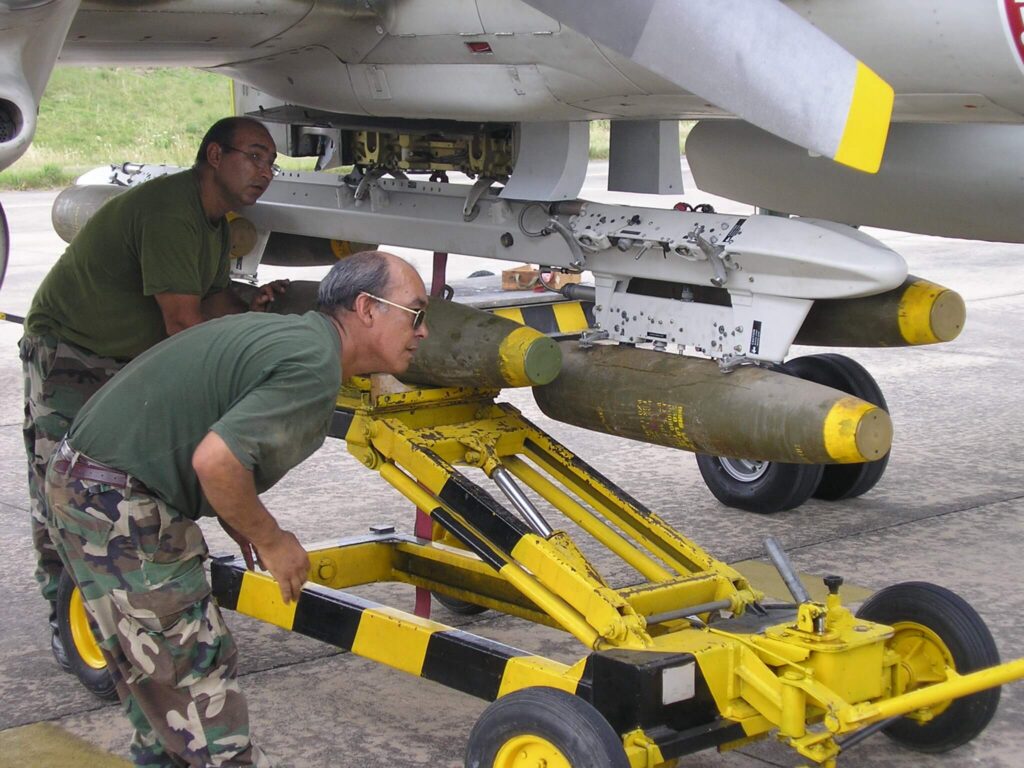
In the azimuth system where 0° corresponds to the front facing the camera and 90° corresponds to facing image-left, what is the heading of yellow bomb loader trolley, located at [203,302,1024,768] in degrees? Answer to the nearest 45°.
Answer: approximately 315°

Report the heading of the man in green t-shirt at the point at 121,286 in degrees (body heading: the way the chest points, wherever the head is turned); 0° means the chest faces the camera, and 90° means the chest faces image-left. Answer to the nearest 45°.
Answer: approximately 270°

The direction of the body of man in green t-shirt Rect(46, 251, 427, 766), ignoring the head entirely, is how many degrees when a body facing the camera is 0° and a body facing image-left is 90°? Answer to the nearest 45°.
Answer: approximately 270°

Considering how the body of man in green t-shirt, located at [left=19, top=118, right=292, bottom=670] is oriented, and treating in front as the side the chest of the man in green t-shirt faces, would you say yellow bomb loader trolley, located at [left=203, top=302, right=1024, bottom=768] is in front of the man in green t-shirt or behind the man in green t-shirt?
in front

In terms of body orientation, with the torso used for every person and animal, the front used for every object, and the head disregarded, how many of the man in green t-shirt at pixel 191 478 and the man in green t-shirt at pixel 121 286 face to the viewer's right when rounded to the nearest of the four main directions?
2

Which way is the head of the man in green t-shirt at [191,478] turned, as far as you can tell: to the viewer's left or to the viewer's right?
to the viewer's right

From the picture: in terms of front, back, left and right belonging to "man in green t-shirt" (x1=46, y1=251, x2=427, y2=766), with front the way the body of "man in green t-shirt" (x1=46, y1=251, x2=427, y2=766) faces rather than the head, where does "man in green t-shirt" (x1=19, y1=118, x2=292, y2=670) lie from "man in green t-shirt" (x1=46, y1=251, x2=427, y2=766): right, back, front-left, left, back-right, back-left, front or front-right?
left
